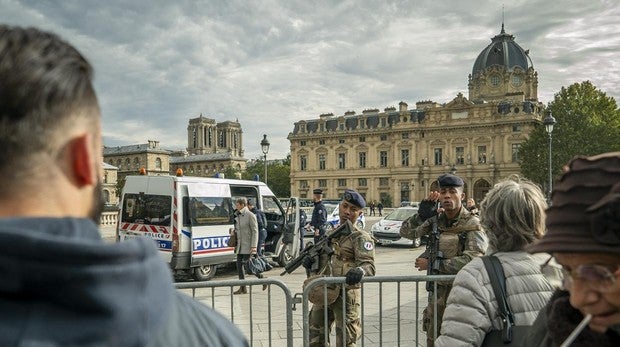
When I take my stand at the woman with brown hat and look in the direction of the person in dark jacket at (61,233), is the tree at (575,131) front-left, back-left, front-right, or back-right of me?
back-right

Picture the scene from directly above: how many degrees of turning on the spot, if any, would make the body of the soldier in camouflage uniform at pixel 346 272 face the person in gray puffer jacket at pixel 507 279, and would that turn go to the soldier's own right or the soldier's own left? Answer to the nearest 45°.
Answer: approximately 45° to the soldier's own left

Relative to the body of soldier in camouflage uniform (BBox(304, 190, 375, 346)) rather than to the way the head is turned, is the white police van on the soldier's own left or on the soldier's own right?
on the soldier's own right

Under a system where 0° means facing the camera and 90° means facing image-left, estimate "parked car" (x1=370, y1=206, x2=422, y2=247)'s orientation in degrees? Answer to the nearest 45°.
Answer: approximately 45°

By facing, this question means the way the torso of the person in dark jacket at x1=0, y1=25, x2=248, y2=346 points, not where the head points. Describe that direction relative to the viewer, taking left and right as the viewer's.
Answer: facing away from the viewer and to the right of the viewer

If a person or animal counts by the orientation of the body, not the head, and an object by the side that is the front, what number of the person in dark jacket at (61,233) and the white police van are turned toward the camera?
0

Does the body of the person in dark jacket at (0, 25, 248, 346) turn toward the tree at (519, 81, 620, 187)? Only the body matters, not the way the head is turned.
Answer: yes

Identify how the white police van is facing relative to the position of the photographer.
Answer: facing away from the viewer and to the right of the viewer

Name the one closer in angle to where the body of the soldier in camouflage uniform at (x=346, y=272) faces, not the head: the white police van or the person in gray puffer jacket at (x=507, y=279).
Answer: the person in gray puffer jacket

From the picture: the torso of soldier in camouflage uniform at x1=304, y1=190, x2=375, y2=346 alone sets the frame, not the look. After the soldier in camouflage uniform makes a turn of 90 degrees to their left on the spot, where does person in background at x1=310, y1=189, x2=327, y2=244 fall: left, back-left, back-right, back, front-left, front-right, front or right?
back-left

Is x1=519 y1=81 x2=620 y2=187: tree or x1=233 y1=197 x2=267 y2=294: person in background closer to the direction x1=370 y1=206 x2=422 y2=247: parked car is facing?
the person in background

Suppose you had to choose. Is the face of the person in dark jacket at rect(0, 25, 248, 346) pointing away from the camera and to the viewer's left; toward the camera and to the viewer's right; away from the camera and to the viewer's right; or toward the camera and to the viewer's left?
away from the camera and to the viewer's right

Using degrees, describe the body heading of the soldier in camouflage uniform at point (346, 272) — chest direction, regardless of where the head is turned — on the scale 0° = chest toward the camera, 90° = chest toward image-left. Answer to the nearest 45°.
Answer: approximately 45°

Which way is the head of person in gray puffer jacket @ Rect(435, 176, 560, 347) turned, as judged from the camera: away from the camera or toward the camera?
away from the camera
